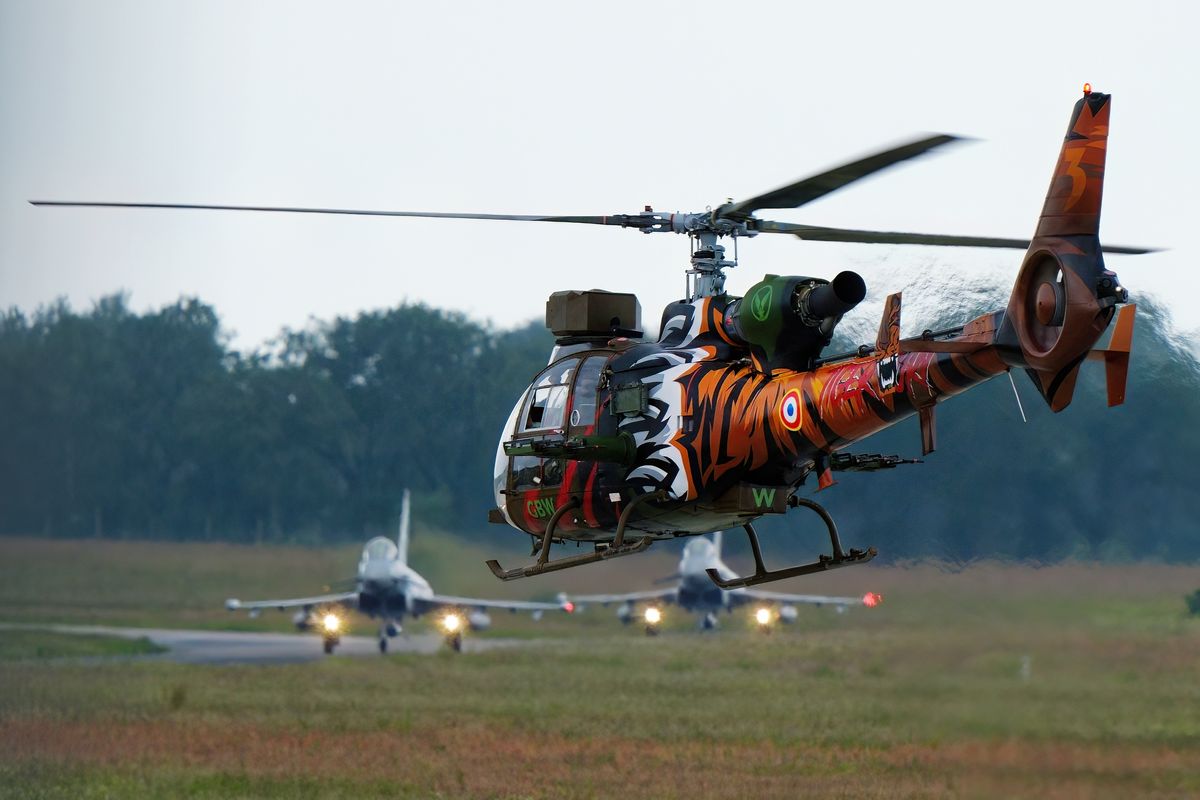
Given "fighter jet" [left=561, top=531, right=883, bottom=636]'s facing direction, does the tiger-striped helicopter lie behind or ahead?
ahead

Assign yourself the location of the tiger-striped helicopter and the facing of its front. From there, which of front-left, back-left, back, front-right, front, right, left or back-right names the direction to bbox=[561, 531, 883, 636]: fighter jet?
front-right

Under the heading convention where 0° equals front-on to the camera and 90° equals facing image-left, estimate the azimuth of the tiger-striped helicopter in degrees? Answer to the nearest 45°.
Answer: approximately 135°

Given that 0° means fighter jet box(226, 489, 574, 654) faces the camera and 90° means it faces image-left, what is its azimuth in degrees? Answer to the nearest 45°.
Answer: approximately 0°

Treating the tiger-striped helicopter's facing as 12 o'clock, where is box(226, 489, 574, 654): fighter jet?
The fighter jet is roughly at 1 o'clock from the tiger-striped helicopter.

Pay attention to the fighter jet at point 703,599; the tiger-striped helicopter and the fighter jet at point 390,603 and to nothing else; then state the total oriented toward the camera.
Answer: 2

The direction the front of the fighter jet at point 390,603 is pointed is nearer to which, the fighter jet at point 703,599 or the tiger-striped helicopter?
the tiger-striped helicopter

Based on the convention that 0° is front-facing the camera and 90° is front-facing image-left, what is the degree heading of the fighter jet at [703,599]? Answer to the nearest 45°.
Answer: approximately 0°

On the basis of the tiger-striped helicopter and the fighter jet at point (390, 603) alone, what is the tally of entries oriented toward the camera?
1

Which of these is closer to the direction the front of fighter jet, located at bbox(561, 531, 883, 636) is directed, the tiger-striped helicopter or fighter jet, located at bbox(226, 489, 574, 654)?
the tiger-striped helicopter

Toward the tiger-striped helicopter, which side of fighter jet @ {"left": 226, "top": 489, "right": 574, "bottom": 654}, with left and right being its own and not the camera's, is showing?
front
